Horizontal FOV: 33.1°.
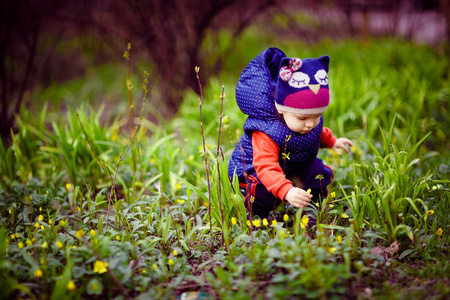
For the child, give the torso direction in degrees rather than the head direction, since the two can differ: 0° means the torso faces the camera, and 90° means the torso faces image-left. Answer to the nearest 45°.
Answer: approximately 315°

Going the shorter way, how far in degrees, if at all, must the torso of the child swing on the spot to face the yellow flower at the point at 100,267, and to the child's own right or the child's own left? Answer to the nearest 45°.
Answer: approximately 90° to the child's own right
